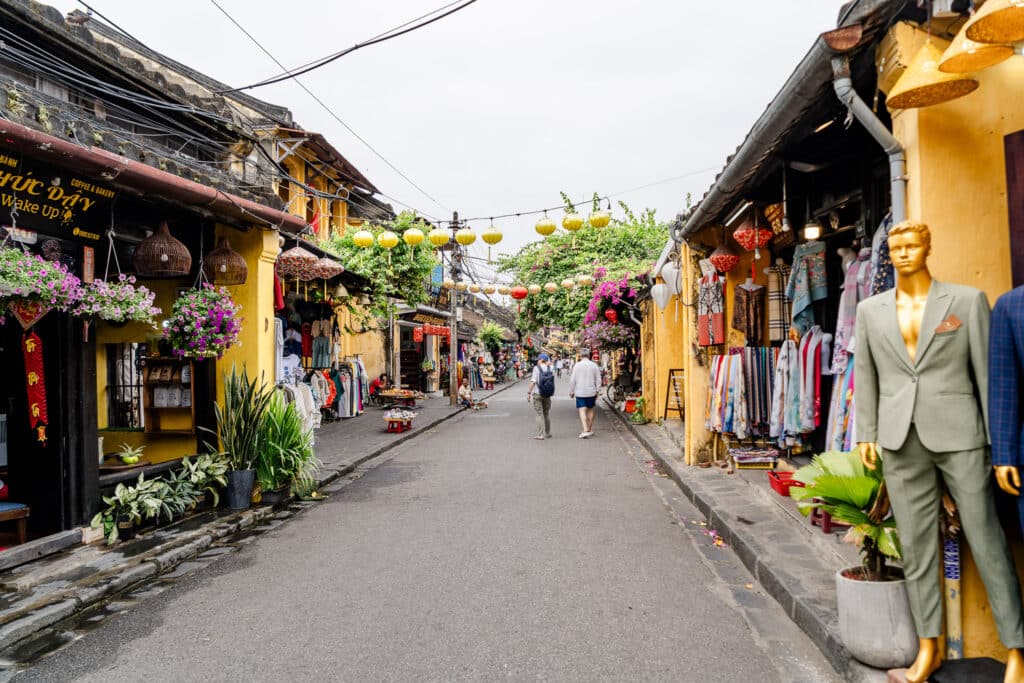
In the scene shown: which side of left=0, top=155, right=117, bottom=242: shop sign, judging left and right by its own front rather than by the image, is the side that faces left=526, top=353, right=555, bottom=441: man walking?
left

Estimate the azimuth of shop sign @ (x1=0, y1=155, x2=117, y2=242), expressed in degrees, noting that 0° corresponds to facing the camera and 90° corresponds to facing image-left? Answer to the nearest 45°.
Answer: approximately 315°

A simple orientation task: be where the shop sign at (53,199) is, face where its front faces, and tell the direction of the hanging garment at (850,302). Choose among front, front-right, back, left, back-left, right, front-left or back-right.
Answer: front

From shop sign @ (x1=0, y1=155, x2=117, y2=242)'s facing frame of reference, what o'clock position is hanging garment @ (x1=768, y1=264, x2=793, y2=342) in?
The hanging garment is roughly at 11 o'clock from the shop sign.

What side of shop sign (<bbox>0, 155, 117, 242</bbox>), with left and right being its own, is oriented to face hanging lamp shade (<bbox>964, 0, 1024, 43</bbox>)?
front

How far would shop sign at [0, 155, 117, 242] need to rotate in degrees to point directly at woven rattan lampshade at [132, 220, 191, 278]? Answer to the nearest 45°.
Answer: approximately 90° to its left

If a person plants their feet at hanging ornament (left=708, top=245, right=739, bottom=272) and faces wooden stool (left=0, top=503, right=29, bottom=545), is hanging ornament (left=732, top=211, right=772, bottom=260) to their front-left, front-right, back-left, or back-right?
front-left

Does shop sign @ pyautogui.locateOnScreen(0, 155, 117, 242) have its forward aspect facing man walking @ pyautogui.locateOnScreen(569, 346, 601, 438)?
no

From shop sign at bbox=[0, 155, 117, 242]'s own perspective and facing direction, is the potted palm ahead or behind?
ahead

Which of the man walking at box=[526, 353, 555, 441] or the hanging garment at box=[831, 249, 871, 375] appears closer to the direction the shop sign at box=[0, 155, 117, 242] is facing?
the hanging garment

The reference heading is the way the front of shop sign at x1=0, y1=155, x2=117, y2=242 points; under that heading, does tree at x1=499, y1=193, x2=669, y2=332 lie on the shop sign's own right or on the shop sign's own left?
on the shop sign's own left

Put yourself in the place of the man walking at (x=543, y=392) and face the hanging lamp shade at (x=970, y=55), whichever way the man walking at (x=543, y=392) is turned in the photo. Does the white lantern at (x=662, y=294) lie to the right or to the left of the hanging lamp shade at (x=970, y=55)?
left

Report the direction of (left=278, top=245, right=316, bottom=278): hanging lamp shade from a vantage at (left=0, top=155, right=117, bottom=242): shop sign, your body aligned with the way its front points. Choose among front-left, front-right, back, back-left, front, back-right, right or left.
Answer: left

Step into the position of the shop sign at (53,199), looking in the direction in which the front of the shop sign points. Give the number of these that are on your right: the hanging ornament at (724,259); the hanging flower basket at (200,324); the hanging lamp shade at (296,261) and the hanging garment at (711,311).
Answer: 0

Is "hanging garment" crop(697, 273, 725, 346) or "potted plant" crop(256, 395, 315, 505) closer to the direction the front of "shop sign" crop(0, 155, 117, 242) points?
the hanging garment

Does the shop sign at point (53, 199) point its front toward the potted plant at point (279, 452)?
no

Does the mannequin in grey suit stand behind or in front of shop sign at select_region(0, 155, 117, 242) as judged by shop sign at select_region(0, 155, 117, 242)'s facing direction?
in front

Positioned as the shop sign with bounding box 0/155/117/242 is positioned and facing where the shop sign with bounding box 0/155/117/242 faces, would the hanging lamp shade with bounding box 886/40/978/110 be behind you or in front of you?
in front
